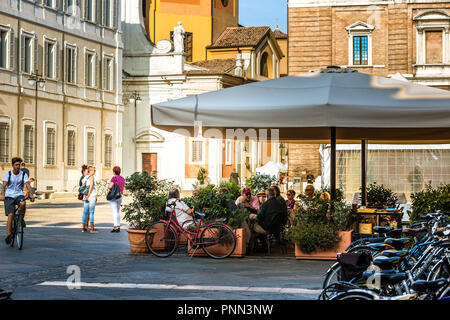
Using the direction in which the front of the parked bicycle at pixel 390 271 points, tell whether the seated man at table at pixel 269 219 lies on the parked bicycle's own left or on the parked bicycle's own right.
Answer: on the parked bicycle's own left

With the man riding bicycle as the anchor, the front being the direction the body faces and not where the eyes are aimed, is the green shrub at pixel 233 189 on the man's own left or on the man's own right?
on the man's own left

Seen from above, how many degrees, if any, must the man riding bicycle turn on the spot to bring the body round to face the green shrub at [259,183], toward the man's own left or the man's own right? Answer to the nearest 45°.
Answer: approximately 135° to the man's own left

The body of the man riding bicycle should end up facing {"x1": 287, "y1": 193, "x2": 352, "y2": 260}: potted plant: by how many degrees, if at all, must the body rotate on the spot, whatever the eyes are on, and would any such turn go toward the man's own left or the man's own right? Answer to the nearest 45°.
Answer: approximately 45° to the man's own left

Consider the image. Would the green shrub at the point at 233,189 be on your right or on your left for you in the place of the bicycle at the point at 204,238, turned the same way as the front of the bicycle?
on your right

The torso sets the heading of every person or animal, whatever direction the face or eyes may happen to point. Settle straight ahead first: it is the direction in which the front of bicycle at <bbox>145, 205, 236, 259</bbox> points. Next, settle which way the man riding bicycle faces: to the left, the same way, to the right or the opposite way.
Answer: to the left

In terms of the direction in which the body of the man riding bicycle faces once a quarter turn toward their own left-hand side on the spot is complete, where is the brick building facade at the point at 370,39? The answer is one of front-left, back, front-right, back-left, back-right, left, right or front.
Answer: front-left

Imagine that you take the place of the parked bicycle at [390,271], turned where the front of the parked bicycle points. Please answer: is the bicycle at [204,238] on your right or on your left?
on your left

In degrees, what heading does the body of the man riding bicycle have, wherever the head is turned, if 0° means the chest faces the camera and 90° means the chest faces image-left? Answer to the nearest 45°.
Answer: approximately 0°

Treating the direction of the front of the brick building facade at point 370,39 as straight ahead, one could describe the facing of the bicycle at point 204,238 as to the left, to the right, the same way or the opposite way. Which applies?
to the right

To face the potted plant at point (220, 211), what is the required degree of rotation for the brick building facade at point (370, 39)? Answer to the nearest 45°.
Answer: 0° — it already faces it
